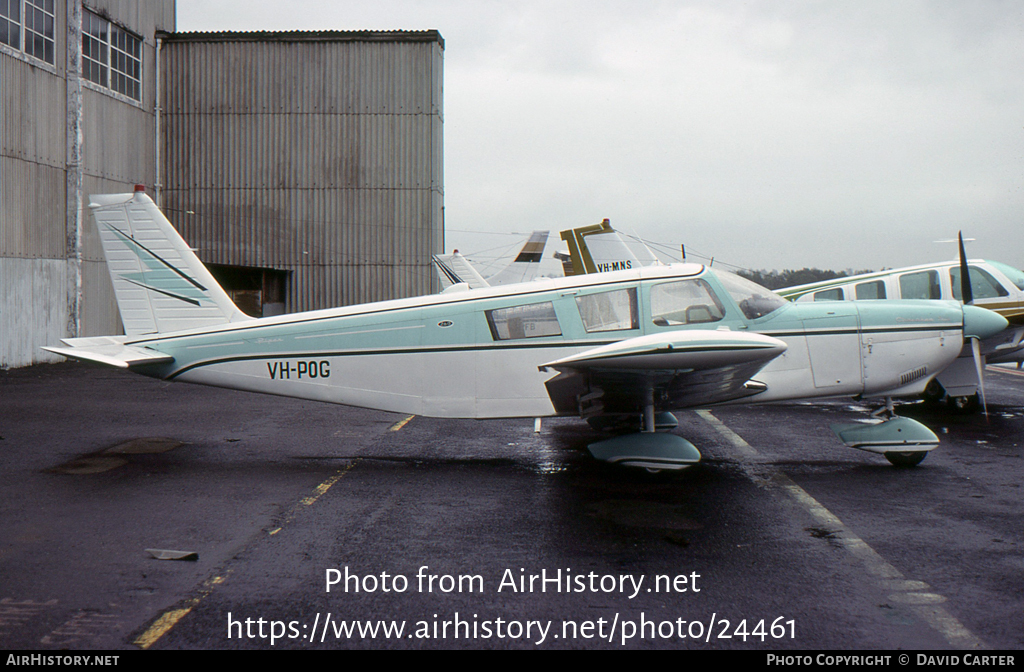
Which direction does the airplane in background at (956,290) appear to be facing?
to the viewer's right

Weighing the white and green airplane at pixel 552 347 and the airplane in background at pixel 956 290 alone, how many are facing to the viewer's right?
2

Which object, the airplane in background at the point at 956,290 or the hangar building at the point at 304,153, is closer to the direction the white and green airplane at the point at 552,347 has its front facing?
the airplane in background

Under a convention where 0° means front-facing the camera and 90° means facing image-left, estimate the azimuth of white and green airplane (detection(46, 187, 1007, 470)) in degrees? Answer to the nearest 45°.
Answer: approximately 270°

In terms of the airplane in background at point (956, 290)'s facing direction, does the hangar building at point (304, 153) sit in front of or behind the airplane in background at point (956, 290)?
behind
